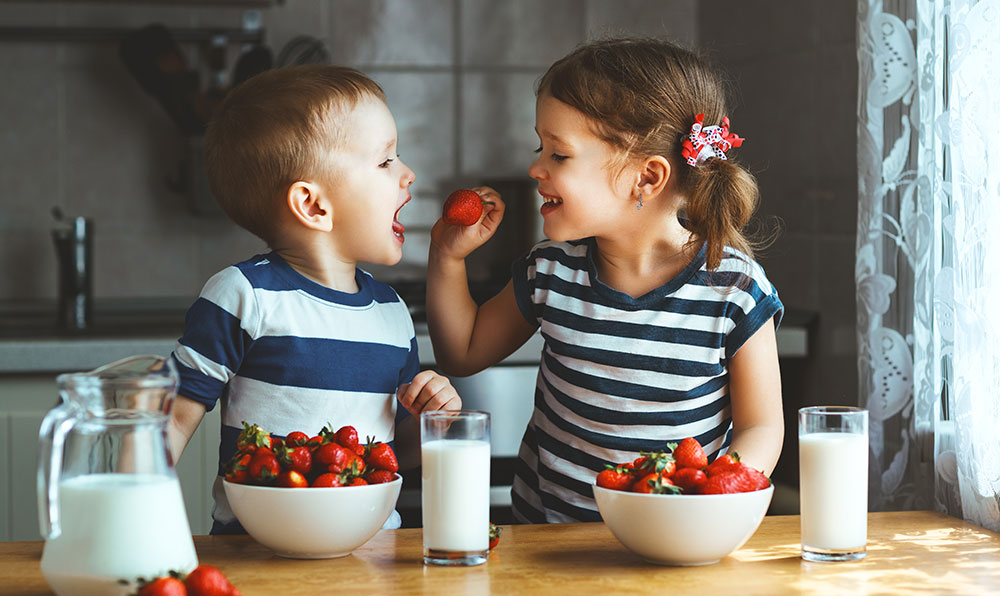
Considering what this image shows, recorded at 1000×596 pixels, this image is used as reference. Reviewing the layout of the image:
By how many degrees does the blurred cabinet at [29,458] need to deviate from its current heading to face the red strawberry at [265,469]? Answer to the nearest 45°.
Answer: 0° — it already faces it

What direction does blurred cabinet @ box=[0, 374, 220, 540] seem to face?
toward the camera

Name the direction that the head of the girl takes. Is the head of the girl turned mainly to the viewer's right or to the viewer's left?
to the viewer's left

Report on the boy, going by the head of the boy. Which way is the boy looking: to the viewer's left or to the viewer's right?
to the viewer's right

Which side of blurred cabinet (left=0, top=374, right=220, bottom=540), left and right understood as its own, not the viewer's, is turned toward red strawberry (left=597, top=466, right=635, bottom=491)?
front

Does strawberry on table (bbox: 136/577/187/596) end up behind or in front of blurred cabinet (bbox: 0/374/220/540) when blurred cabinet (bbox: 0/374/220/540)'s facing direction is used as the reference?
in front
